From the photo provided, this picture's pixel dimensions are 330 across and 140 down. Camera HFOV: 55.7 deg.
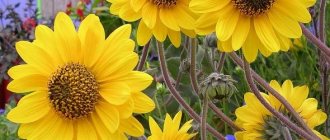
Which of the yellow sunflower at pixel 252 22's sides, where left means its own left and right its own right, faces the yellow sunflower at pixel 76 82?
right

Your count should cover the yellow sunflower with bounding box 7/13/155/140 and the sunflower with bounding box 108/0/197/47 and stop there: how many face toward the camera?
2

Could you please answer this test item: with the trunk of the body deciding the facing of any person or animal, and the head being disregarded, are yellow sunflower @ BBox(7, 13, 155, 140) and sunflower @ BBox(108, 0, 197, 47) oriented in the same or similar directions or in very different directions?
same or similar directions

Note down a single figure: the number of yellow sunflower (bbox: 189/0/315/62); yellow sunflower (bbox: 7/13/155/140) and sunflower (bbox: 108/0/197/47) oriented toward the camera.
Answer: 3

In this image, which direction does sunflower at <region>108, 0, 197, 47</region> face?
toward the camera

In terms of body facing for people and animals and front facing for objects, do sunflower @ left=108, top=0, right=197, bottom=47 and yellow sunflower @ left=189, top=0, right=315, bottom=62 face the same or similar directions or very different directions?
same or similar directions

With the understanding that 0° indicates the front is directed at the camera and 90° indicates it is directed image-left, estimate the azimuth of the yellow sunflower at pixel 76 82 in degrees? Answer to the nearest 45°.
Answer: approximately 0°

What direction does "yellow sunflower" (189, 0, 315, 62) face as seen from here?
toward the camera
